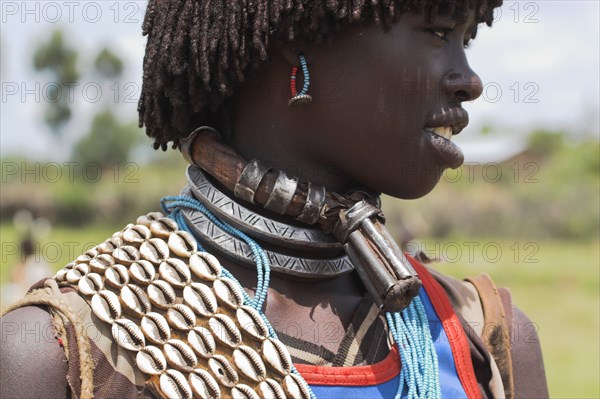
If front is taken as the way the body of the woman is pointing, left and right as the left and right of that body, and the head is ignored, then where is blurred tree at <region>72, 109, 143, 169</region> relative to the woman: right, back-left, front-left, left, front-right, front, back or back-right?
back-left

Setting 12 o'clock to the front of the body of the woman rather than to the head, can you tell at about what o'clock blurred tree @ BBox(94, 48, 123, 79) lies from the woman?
The blurred tree is roughly at 7 o'clock from the woman.

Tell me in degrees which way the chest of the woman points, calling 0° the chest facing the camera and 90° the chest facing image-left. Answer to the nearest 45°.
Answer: approximately 315°

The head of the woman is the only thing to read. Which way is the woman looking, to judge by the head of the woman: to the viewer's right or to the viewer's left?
to the viewer's right

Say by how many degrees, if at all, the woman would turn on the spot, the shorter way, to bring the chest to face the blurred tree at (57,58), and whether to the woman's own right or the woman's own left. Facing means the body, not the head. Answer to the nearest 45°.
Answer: approximately 135° to the woman's own left
